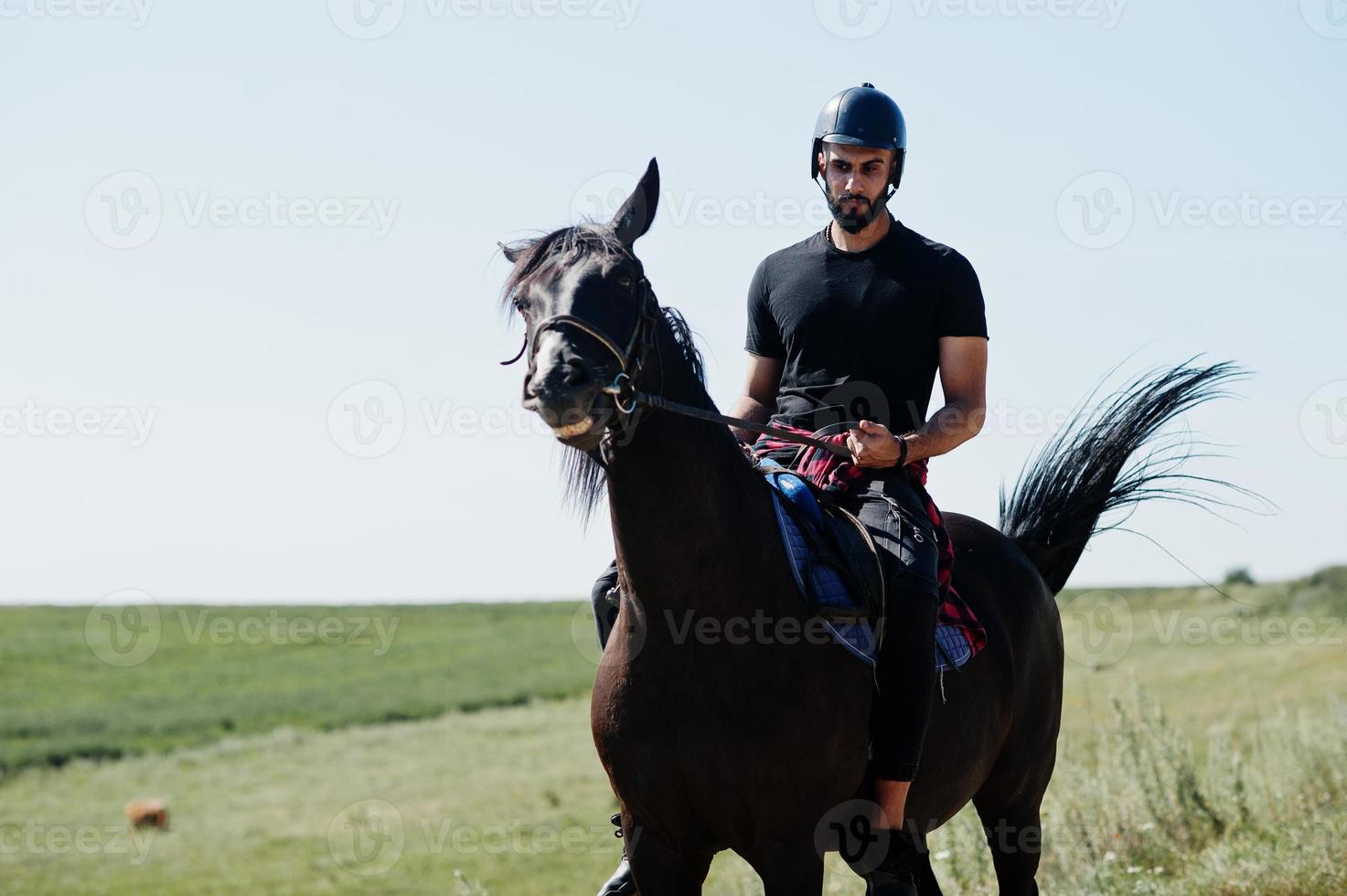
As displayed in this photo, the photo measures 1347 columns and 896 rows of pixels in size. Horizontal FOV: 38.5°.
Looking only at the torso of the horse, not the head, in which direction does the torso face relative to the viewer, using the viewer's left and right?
facing the viewer and to the left of the viewer

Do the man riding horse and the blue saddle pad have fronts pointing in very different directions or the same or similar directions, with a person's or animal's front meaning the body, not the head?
same or similar directions

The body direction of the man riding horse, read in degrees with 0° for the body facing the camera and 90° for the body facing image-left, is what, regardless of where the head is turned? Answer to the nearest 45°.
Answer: approximately 45°

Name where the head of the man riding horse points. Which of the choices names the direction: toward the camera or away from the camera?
toward the camera

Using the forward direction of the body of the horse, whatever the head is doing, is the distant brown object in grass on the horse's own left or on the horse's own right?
on the horse's own right

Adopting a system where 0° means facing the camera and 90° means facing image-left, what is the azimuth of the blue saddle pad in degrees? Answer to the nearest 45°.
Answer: approximately 45°

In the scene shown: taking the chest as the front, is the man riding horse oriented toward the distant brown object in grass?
no
